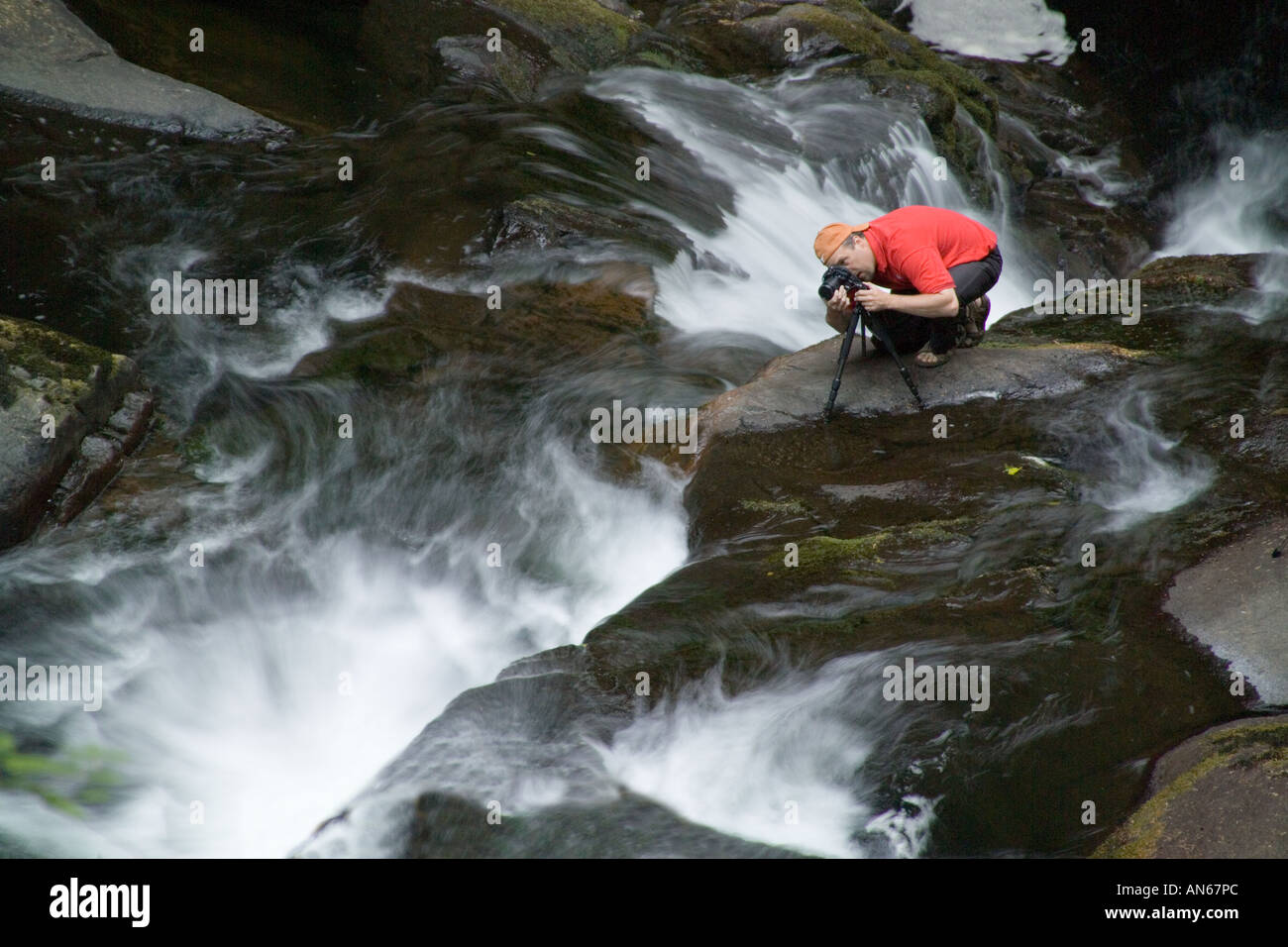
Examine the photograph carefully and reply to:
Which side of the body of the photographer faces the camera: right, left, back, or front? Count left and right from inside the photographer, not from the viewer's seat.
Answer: left

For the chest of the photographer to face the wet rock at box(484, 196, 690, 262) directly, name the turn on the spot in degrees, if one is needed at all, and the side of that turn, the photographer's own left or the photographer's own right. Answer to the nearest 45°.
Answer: approximately 45° to the photographer's own right

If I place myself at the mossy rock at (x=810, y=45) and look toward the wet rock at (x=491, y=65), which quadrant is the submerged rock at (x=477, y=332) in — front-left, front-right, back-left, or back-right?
front-left

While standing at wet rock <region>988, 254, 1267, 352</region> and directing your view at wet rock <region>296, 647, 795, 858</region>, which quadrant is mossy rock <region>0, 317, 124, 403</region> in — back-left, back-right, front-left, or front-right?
front-right

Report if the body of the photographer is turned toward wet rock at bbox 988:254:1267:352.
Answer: no

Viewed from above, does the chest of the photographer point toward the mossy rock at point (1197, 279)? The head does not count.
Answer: no

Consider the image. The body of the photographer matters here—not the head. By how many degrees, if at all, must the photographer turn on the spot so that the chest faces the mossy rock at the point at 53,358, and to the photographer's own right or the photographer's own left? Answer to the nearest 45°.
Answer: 0° — they already face it

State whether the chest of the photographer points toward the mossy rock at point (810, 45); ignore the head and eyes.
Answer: no
